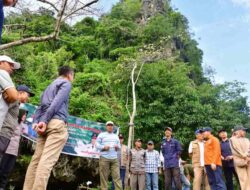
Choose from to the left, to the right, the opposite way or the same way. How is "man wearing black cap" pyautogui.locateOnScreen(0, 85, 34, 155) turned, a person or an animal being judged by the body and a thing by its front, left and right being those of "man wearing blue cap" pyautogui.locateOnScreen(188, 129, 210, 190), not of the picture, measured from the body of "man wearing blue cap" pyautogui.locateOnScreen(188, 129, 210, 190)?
to the left

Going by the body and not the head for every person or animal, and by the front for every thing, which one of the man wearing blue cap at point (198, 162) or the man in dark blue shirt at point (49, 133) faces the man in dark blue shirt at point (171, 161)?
the man in dark blue shirt at point (49, 133)

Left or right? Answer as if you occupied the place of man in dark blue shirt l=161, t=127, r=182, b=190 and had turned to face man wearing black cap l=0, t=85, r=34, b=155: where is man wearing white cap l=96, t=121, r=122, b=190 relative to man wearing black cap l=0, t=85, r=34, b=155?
right

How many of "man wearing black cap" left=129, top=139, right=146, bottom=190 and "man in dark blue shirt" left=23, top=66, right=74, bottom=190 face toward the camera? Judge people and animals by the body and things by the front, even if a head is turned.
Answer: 1

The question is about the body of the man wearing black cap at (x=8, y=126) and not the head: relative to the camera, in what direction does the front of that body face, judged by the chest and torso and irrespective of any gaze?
to the viewer's right

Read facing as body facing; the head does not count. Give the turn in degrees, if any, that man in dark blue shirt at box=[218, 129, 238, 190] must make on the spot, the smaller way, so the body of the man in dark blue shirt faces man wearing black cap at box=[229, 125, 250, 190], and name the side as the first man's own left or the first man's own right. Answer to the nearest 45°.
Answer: approximately 90° to the first man's own left

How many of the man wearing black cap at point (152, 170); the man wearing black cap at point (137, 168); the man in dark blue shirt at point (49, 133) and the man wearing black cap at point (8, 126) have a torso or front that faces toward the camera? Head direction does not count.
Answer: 2

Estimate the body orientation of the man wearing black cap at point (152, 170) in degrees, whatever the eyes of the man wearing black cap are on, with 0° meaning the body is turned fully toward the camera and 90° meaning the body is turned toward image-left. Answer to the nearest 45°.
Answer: approximately 0°

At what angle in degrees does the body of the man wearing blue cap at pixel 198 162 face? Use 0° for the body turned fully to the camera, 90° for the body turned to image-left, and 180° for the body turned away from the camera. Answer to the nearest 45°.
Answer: approximately 315°

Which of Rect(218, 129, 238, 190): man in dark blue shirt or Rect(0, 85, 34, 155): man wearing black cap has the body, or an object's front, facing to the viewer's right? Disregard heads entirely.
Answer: the man wearing black cap
